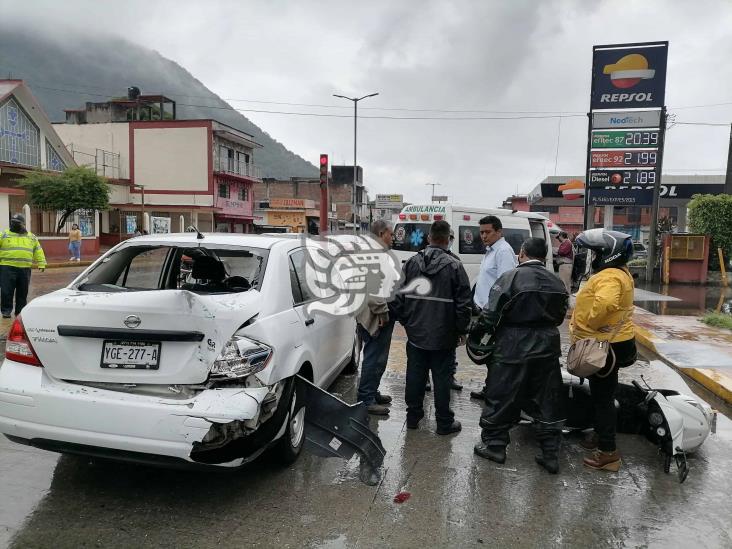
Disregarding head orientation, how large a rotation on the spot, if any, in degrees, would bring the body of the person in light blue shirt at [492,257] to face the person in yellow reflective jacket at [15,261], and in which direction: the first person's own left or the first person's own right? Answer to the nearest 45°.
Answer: approximately 45° to the first person's own right

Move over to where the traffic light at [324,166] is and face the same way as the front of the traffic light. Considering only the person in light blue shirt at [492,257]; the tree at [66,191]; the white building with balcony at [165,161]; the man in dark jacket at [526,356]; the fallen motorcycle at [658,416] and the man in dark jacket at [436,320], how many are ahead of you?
4

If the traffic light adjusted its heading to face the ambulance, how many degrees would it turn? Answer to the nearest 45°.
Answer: approximately 45° to its left

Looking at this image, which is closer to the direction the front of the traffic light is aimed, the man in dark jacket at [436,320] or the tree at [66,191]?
the man in dark jacket

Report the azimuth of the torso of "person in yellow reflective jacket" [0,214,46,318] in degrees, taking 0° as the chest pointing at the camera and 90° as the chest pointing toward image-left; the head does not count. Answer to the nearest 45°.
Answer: approximately 0°

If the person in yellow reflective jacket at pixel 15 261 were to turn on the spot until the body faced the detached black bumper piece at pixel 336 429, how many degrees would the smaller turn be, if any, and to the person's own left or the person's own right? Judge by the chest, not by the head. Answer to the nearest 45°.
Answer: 0° — they already face it

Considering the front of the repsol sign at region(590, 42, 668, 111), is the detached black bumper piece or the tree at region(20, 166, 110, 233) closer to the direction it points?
the detached black bumper piece

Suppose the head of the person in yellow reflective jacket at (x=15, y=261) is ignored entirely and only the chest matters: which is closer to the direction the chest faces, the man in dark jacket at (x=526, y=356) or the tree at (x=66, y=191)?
the man in dark jacket
